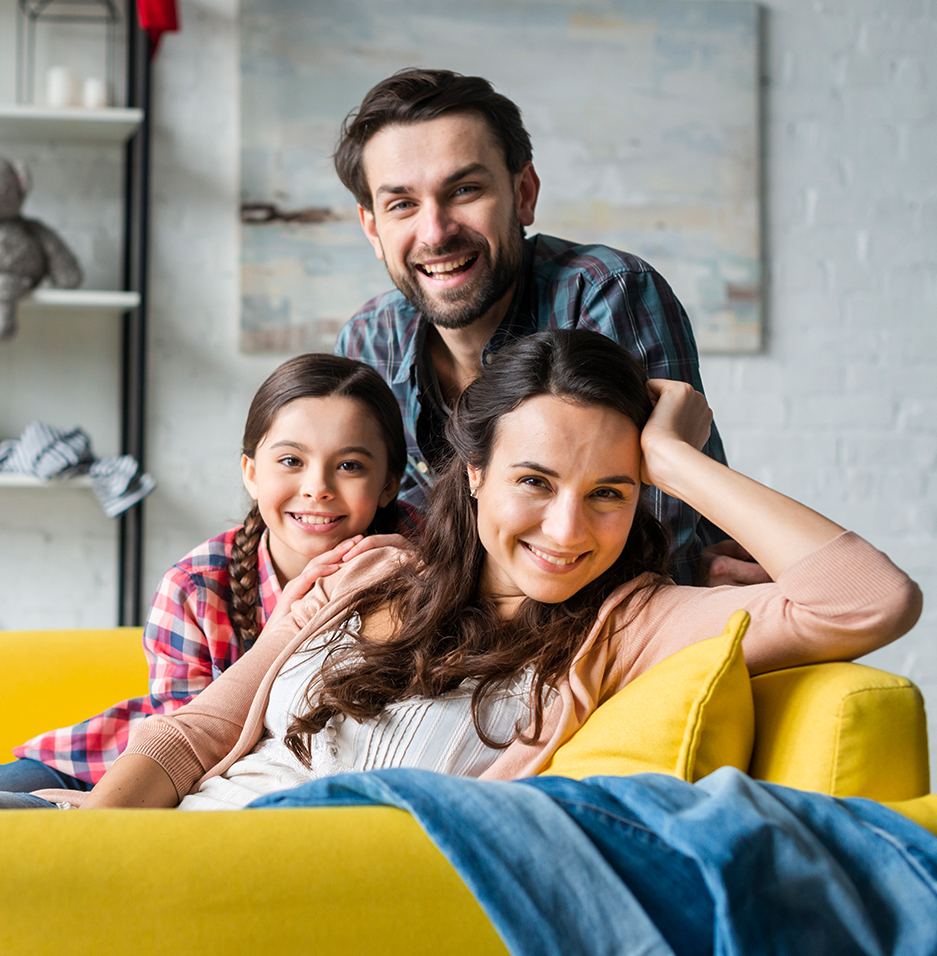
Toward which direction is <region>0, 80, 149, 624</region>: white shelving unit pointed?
toward the camera

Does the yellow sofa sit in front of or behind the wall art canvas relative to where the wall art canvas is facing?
in front

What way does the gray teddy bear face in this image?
toward the camera

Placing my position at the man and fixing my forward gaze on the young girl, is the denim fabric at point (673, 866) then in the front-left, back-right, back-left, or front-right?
front-left

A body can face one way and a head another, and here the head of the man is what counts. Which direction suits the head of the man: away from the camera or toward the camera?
toward the camera

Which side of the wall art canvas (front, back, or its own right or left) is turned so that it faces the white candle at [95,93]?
right

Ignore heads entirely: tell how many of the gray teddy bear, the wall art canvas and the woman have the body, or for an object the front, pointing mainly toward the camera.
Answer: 3

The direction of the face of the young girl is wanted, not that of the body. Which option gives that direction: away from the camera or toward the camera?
toward the camera

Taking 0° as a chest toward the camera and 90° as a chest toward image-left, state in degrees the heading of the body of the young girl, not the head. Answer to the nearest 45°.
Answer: approximately 315°

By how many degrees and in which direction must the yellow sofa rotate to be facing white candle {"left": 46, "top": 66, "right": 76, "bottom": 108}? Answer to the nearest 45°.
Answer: approximately 135° to its right
